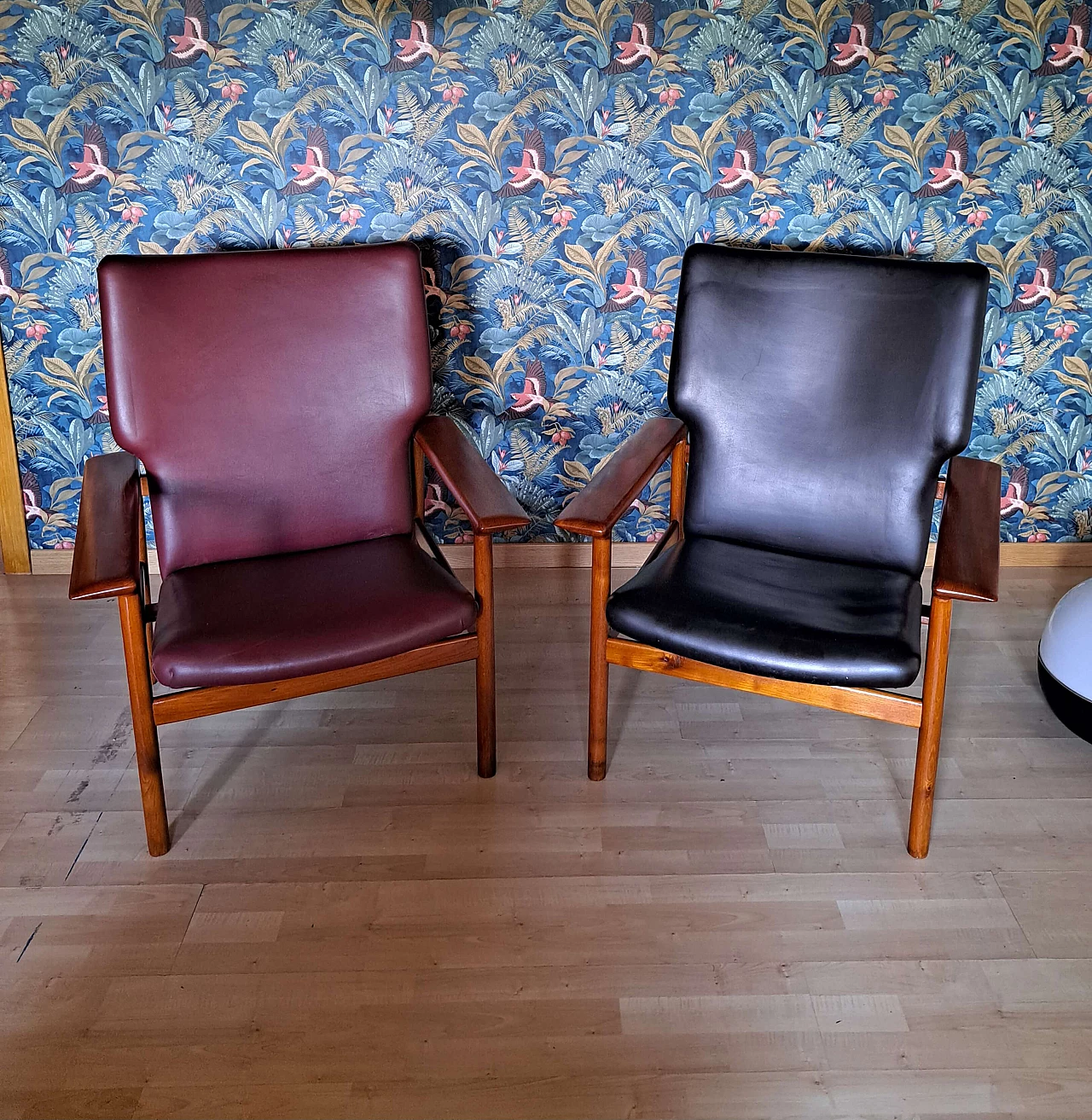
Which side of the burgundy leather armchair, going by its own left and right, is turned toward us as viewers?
front

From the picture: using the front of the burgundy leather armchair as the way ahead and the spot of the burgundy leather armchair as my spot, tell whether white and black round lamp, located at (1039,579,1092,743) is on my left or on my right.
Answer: on my left

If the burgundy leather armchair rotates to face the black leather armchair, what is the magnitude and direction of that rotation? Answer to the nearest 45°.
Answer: approximately 90° to its left
